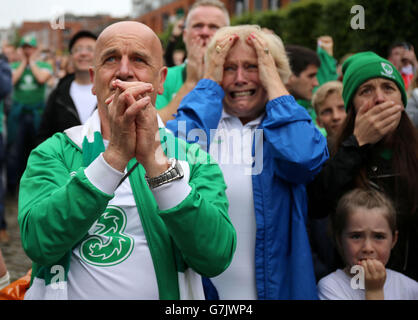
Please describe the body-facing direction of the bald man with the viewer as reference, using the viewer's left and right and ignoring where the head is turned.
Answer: facing the viewer

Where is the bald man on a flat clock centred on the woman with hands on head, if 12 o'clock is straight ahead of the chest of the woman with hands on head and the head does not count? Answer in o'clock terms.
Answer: The bald man is roughly at 1 o'clock from the woman with hands on head.

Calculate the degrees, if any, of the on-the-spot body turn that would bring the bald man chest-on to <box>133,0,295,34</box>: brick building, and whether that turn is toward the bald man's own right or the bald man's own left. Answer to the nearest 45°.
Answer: approximately 180°

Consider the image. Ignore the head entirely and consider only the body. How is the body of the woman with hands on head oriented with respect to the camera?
toward the camera

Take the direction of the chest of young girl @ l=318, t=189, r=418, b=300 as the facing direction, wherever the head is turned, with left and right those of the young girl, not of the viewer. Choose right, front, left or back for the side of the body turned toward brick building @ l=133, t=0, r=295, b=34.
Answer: back

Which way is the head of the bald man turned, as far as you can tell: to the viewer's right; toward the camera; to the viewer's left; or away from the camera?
toward the camera

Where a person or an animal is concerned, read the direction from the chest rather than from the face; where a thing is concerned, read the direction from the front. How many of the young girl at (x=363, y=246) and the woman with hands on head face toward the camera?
2

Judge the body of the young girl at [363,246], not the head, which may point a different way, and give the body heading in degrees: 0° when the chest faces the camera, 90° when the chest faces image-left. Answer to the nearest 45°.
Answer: approximately 0°

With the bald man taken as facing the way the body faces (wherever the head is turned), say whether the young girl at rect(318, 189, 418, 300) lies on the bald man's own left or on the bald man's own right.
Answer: on the bald man's own left

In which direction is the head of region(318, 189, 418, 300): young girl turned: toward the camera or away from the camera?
toward the camera

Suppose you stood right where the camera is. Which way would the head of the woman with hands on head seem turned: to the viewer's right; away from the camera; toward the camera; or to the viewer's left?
toward the camera
